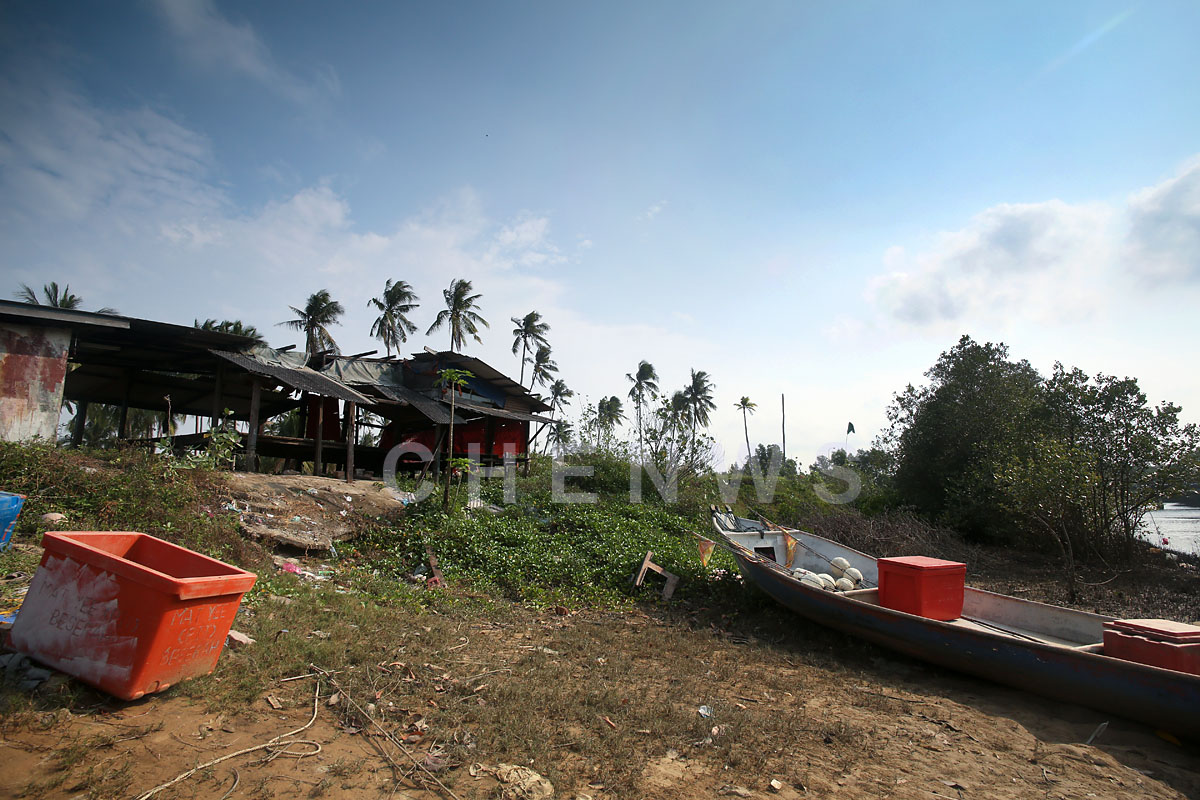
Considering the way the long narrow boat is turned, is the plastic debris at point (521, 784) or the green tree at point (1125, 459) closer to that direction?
the green tree

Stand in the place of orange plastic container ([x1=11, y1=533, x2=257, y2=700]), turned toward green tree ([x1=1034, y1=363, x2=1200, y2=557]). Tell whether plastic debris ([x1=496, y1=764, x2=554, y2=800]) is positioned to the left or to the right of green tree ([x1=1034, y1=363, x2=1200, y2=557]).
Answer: right

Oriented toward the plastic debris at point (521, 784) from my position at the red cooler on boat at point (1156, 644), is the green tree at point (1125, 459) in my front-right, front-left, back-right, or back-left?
back-right

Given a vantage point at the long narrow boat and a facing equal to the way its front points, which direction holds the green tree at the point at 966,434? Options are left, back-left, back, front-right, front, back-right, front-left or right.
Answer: front-right

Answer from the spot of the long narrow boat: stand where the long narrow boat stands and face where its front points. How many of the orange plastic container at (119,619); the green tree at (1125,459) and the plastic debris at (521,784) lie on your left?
2

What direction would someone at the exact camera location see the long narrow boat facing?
facing away from the viewer and to the left of the viewer

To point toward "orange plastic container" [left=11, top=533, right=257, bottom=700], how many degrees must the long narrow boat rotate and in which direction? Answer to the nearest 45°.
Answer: approximately 90° to its left

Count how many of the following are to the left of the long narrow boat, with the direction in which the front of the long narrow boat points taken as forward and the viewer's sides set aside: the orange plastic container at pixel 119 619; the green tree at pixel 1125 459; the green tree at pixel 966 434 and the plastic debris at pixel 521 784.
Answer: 2

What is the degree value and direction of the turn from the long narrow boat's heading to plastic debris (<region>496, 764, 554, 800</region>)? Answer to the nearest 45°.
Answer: approximately 90° to its left

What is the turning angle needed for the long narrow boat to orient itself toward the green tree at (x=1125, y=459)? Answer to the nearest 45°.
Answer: approximately 45° to its right

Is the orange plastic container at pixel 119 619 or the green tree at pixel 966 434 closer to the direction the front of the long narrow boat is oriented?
the green tree

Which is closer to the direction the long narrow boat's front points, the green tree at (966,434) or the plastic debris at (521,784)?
the green tree
